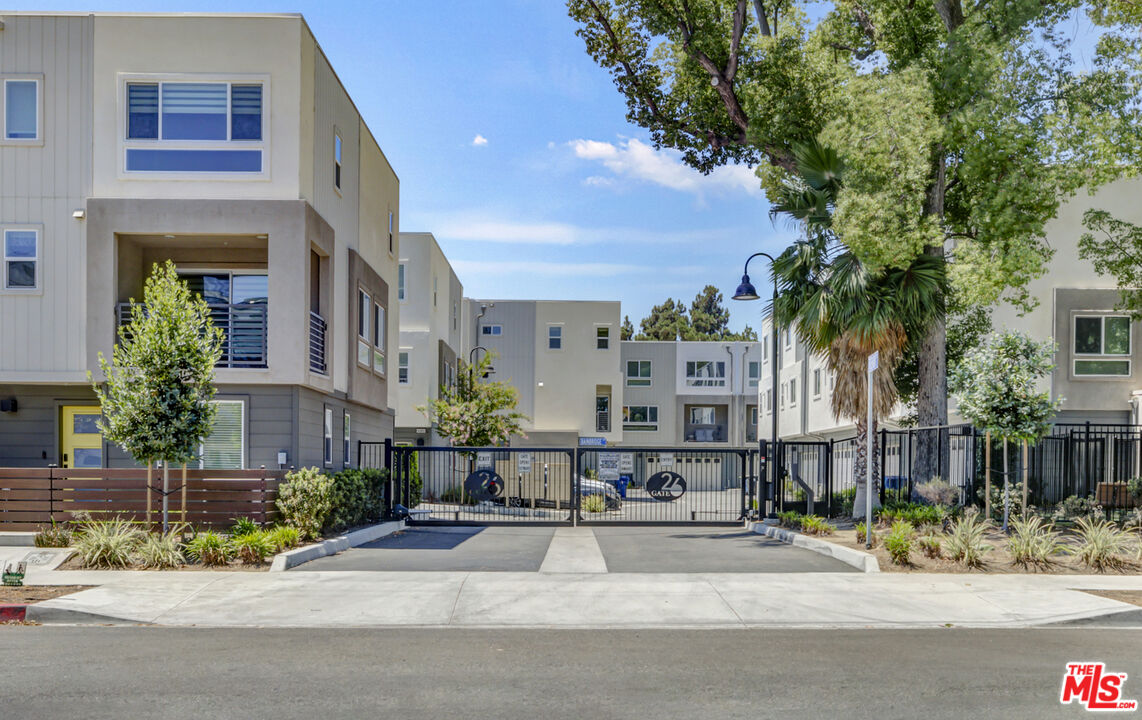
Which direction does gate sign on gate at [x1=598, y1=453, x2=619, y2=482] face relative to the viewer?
toward the camera

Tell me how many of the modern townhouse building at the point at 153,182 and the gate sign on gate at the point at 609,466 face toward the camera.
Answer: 2

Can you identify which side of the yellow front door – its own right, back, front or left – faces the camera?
front

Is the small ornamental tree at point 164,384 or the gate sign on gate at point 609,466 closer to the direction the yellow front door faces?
the small ornamental tree

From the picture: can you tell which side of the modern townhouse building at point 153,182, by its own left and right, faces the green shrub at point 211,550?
front

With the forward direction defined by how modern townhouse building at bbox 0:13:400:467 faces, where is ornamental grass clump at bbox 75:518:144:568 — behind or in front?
in front

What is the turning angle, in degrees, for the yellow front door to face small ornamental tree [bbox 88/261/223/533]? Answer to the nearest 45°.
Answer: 0° — it already faces it

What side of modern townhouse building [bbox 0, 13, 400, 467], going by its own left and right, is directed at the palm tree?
left

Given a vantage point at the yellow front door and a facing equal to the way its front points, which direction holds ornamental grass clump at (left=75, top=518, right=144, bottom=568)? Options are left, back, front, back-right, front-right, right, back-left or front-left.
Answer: front

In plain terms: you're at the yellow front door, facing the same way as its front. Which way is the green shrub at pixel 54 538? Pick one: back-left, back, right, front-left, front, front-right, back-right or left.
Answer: front

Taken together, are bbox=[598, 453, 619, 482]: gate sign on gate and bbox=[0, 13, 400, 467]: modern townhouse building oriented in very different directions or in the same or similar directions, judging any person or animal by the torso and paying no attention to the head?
same or similar directions

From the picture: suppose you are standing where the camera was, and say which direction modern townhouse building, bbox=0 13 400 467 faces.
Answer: facing the viewer

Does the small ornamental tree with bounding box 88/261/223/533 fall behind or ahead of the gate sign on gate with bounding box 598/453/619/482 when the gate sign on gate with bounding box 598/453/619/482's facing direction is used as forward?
ahead
